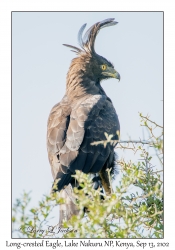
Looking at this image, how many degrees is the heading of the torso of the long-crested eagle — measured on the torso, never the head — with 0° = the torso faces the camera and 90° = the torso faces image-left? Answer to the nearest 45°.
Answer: approximately 225°
